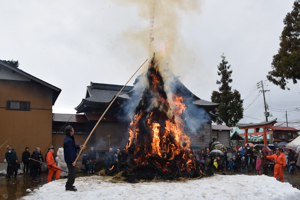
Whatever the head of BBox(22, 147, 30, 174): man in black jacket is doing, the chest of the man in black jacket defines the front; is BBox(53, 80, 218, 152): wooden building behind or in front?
in front

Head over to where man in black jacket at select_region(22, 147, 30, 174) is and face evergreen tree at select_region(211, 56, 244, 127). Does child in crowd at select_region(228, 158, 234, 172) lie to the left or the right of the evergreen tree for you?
right

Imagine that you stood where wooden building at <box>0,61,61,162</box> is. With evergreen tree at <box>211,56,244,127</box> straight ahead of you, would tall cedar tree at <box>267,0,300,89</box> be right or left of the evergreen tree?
right

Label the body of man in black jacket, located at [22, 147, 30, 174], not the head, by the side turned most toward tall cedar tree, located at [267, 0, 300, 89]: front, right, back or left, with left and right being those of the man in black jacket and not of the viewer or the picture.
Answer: front

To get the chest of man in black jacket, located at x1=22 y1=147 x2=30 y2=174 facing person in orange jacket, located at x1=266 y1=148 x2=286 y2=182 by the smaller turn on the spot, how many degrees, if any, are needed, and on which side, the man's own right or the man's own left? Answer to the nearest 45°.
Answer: approximately 45° to the man's own right

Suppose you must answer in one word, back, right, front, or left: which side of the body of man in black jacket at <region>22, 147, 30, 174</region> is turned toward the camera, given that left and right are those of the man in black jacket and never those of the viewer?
right

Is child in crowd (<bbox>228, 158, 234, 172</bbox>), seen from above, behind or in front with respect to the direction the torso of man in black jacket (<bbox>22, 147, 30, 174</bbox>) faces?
in front
